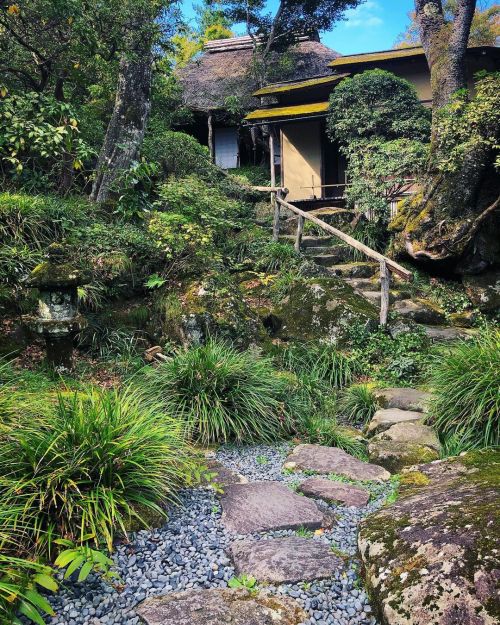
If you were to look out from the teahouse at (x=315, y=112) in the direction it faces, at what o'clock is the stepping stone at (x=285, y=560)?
The stepping stone is roughly at 12 o'clock from the teahouse.

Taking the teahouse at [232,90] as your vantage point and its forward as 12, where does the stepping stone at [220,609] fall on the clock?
The stepping stone is roughly at 12 o'clock from the teahouse.

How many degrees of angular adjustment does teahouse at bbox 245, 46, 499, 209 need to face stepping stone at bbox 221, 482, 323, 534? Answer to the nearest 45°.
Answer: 0° — it already faces it

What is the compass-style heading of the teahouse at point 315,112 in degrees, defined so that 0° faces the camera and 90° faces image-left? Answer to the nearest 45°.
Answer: approximately 0°

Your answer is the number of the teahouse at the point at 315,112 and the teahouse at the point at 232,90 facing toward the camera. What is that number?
2

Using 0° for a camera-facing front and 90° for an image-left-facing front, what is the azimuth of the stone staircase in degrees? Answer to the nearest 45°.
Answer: approximately 315°
